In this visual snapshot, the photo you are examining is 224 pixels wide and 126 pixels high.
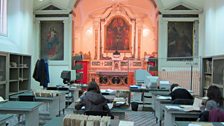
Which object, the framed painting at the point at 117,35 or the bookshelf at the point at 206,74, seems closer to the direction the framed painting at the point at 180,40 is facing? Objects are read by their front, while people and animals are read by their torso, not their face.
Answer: the bookshelf

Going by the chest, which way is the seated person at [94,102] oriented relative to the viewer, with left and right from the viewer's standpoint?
facing away from the viewer

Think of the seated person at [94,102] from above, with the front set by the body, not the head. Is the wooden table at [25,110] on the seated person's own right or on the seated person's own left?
on the seated person's own left

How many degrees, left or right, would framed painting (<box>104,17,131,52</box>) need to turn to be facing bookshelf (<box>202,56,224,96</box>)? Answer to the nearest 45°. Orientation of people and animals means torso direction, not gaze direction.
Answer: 0° — it already faces it

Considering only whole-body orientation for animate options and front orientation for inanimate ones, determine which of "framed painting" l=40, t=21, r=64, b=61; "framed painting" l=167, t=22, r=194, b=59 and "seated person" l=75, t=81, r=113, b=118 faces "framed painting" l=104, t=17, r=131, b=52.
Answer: the seated person

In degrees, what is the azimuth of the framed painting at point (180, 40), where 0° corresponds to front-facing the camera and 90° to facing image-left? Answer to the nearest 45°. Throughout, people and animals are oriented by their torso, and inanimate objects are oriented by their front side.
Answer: approximately 0°

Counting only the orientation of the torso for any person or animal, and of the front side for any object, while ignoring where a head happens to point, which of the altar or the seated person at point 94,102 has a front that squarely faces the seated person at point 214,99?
the altar

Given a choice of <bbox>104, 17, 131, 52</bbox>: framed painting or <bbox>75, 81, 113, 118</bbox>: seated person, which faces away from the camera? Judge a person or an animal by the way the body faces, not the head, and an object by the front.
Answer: the seated person

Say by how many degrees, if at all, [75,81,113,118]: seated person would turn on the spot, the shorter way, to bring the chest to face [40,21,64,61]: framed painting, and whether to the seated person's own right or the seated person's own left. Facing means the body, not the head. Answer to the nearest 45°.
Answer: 0° — they already face it
